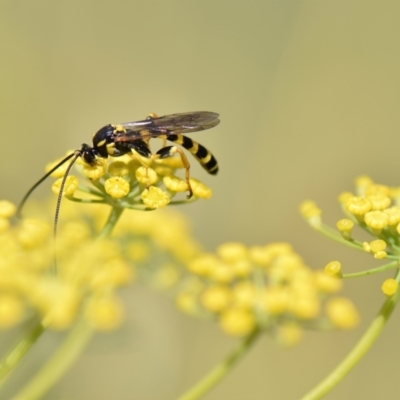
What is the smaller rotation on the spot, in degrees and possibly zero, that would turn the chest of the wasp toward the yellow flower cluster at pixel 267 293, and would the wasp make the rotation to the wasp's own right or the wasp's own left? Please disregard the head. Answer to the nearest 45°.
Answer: approximately 135° to the wasp's own left

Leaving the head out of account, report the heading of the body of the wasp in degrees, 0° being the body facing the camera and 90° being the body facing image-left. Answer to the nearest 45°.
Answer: approximately 90°
